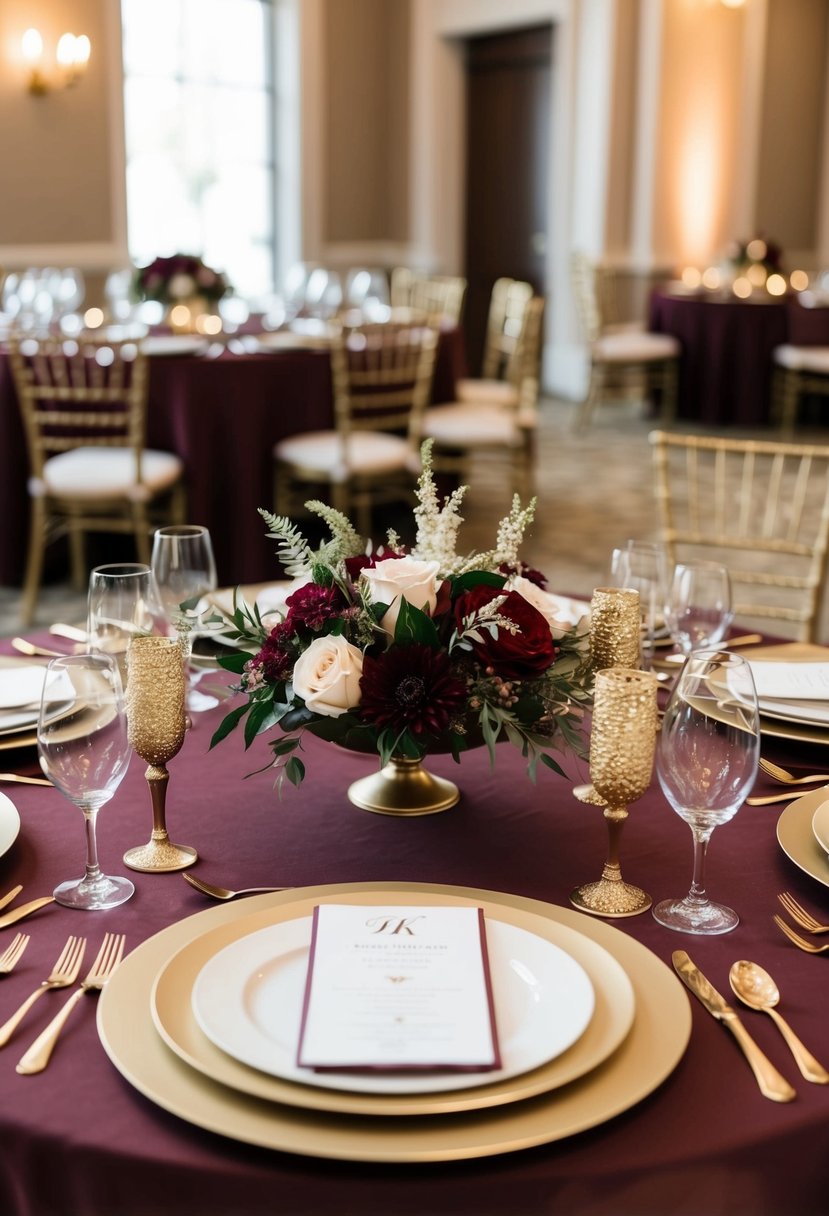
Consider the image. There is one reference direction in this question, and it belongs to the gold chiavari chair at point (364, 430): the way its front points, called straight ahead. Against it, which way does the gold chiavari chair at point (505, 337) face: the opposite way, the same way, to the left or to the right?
to the left

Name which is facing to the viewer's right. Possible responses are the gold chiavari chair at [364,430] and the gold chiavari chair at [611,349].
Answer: the gold chiavari chair at [611,349]

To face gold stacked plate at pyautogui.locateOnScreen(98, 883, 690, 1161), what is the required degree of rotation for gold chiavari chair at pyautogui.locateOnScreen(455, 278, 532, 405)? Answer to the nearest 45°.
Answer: approximately 45° to its left

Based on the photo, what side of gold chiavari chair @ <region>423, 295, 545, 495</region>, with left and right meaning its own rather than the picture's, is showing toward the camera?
left

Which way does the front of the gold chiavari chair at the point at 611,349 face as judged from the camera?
facing to the right of the viewer

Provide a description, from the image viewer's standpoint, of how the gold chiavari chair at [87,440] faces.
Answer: facing away from the viewer and to the right of the viewer

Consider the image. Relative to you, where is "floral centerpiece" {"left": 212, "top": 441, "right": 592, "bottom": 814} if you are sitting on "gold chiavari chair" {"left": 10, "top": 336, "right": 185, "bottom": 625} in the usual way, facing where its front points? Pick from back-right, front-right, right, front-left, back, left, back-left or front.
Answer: back-right

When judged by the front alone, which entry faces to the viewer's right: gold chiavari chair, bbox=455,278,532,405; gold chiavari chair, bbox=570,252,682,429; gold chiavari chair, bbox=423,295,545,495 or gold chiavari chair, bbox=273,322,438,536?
gold chiavari chair, bbox=570,252,682,429

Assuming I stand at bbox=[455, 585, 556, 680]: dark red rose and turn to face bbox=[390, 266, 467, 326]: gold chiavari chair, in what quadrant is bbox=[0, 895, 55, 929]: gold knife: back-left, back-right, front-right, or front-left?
back-left

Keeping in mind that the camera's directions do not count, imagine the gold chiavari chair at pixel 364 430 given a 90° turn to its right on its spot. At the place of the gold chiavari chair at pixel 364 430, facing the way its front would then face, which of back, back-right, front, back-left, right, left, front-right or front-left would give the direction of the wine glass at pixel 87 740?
back-right

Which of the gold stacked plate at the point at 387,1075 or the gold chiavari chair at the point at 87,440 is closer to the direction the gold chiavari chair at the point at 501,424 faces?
the gold chiavari chair
